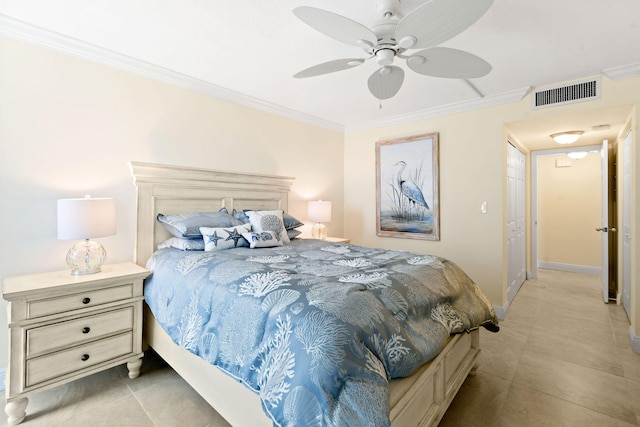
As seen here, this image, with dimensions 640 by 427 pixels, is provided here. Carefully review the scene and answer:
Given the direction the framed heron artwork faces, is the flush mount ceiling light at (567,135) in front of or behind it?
behind

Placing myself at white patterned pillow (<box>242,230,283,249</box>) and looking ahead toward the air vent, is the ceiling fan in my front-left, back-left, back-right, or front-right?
front-right

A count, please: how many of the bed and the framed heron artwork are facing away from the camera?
0

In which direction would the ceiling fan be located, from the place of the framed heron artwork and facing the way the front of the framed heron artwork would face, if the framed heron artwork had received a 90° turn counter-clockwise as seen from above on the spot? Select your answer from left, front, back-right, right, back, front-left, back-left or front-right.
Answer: front-right

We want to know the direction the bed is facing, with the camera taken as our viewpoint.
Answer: facing the viewer and to the right of the viewer

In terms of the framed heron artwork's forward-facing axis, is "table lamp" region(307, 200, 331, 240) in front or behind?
in front

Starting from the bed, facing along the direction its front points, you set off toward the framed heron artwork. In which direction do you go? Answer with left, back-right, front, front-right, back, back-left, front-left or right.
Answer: left

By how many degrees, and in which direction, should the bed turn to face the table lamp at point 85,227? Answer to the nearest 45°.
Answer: approximately 135° to its right

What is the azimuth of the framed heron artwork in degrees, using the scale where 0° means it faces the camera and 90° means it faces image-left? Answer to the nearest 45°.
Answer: approximately 45°

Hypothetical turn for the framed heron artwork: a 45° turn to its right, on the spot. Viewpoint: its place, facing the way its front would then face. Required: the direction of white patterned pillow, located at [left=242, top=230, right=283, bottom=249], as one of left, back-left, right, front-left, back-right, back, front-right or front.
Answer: front-left

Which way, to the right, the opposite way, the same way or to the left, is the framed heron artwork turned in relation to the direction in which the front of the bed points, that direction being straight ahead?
to the right
